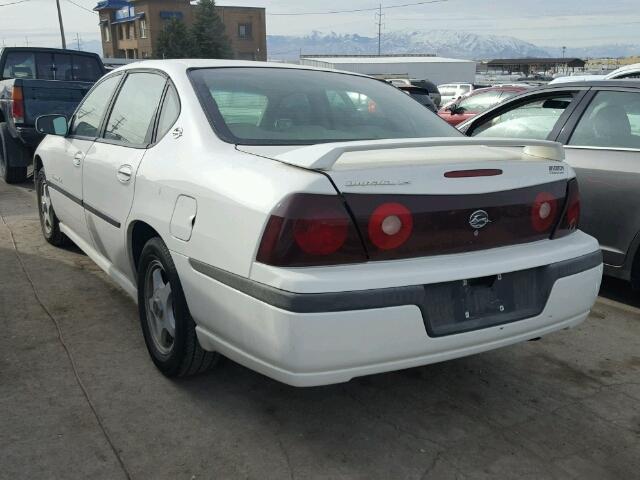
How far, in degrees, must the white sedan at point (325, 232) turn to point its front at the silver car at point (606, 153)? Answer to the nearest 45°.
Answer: approximately 90° to its right

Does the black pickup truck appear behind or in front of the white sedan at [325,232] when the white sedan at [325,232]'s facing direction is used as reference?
in front

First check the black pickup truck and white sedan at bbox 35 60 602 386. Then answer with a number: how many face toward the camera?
0

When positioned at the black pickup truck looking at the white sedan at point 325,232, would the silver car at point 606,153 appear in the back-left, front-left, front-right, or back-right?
front-left

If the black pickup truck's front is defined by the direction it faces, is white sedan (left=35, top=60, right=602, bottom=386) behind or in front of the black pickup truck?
behind

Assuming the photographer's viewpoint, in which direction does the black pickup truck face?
facing away from the viewer and to the left of the viewer

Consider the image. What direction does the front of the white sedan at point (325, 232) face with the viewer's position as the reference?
facing away from the viewer and to the left of the viewer

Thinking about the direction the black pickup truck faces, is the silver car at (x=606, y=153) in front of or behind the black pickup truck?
behind

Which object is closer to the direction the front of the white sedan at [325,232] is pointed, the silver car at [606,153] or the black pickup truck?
the black pickup truck

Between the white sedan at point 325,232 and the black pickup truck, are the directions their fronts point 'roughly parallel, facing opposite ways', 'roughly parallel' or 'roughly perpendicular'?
roughly parallel
